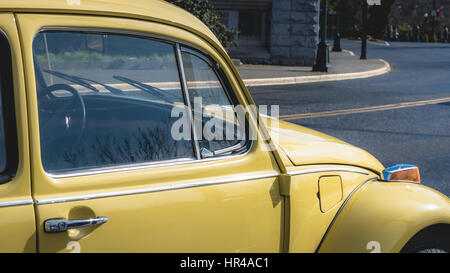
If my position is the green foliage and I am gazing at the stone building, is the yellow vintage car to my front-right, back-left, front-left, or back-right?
back-right

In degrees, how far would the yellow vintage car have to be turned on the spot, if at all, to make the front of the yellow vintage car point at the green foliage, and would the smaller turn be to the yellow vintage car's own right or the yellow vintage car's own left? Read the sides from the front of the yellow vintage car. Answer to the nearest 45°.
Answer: approximately 45° to the yellow vintage car's own left

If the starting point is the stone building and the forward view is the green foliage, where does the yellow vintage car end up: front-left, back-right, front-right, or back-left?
front-left

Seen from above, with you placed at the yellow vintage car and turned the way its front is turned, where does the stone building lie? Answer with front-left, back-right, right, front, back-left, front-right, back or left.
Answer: front-left

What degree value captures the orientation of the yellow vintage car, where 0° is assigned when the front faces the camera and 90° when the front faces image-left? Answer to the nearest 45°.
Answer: approximately 225°

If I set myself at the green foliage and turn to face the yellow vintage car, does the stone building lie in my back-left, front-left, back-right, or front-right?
back-left
